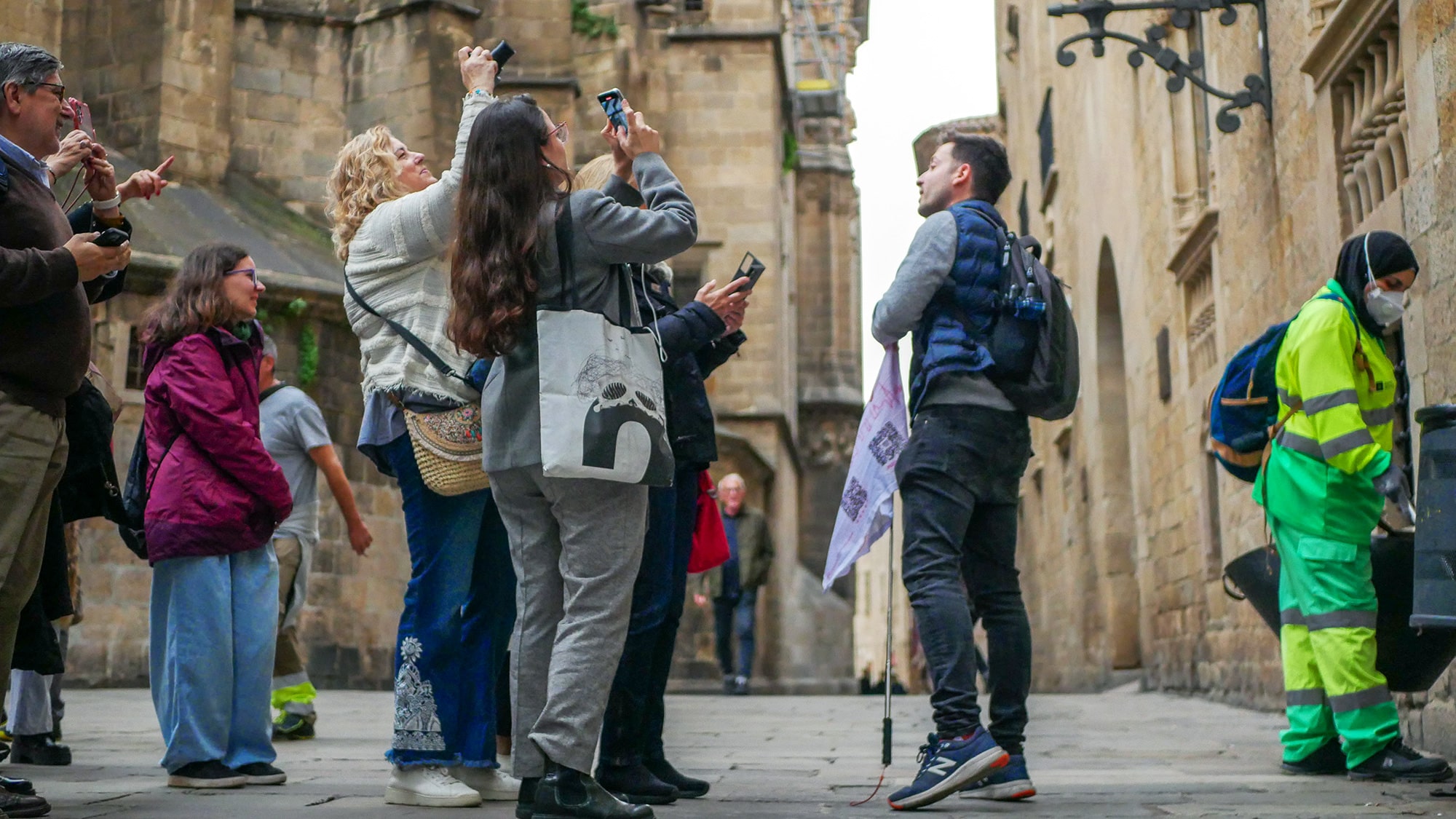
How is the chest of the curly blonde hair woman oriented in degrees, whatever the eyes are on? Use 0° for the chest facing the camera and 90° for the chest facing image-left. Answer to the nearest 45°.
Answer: approximately 270°

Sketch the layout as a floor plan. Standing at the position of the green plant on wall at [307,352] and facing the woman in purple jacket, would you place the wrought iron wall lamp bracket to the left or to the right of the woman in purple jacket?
left

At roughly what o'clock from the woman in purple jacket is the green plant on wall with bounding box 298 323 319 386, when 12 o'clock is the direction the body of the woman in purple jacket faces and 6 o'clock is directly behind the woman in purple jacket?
The green plant on wall is roughly at 9 o'clock from the woman in purple jacket.

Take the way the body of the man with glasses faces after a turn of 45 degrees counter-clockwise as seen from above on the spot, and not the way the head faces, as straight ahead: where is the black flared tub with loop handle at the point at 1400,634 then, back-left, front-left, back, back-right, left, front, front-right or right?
front-right

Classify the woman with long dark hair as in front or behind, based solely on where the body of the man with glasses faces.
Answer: in front

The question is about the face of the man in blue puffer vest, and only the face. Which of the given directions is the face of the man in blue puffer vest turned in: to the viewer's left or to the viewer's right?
to the viewer's left

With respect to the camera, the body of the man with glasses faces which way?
to the viewer's right

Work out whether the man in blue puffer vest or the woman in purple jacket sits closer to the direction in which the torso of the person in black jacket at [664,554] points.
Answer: the man in blue puffer vest
